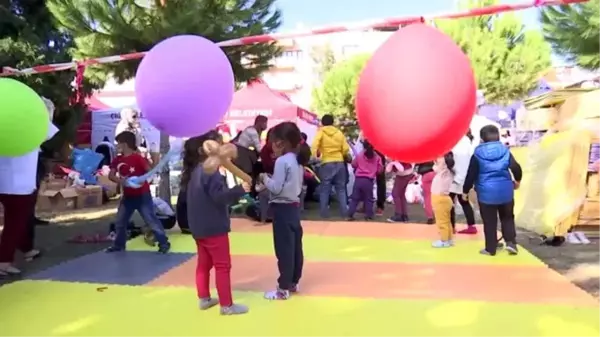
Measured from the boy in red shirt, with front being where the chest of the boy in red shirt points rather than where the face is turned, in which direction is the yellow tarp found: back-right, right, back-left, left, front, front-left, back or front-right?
back-left

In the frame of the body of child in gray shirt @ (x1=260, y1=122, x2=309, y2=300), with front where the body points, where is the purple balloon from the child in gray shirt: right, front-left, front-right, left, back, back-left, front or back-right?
front-left

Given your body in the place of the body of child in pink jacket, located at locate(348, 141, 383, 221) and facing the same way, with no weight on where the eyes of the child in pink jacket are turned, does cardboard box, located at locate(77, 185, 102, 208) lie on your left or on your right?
on your left

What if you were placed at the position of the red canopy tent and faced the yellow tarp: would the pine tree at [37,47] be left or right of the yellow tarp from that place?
right

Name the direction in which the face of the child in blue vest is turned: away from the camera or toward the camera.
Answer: away from the camera

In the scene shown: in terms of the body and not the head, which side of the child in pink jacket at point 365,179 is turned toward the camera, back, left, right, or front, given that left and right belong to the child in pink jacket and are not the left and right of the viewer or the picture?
back
